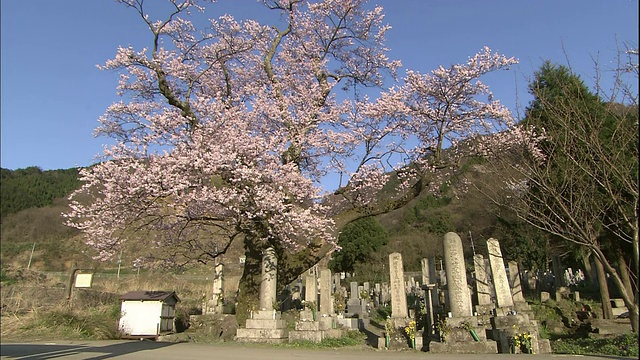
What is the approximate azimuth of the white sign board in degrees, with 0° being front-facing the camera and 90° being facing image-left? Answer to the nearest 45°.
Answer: approximately 0°

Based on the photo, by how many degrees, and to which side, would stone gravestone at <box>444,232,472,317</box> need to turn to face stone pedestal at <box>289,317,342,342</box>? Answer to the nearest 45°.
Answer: approximately 90° to its right

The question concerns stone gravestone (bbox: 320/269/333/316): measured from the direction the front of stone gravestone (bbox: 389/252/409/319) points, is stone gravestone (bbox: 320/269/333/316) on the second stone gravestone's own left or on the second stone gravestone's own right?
on the second stone gravestone's own right

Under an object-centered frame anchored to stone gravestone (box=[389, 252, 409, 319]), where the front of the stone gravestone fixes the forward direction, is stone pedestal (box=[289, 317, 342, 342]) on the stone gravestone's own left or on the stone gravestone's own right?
on the stone gravestone's own right

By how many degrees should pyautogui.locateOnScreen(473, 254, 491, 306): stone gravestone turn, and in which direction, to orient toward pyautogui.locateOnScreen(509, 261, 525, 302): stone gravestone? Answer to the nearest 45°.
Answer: approximately 135° to its left

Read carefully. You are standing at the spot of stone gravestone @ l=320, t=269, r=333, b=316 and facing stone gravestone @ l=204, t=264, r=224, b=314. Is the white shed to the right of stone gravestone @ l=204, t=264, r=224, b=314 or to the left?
left

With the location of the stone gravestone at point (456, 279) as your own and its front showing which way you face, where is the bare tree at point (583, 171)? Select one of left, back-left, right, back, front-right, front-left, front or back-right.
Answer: left

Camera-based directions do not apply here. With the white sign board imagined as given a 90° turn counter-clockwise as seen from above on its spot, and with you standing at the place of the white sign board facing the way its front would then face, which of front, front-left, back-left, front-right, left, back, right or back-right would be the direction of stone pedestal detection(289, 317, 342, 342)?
front-right

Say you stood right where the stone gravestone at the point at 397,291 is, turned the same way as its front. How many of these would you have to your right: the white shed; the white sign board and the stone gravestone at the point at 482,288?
2

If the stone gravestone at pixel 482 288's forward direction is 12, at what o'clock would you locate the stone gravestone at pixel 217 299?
the stone gravestone at pixel 217 299 is roughly at 3 o'clock from the stone gravestone at pixel 482 288.

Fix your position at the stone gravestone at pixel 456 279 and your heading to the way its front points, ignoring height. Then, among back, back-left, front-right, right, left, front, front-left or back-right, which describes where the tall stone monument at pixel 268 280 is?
right

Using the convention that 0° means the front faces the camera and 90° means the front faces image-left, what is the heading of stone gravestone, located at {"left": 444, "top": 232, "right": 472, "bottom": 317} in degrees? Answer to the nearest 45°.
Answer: approximately 0°

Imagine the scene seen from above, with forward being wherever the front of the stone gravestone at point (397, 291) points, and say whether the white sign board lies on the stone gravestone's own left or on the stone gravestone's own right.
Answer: on the stone gravestone's own right
